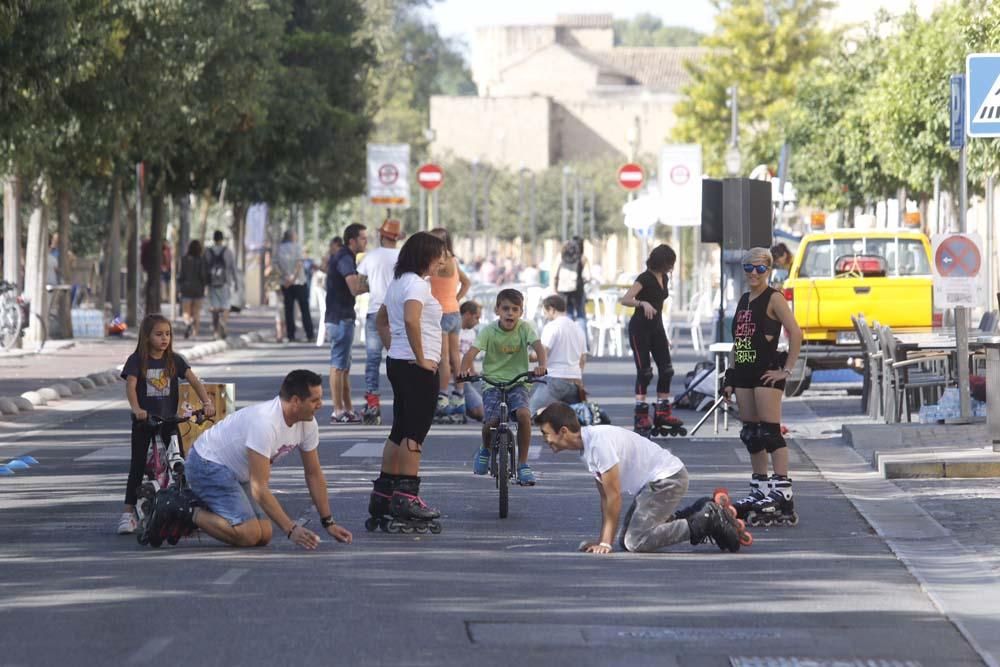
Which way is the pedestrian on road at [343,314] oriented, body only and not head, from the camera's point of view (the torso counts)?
to the viewer's right

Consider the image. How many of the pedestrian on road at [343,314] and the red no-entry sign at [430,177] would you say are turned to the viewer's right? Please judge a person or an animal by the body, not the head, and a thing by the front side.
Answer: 1

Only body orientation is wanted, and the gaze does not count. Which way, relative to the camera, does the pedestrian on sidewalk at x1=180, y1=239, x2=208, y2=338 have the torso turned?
away from the camera

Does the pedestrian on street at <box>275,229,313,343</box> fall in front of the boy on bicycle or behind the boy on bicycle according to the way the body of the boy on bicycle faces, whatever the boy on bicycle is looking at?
behind

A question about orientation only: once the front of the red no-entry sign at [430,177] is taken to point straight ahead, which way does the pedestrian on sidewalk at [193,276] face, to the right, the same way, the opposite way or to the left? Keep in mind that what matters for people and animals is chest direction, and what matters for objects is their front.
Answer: the opposite way

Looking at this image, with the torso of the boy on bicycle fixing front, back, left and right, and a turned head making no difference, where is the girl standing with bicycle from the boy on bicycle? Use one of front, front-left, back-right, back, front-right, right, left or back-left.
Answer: front-right

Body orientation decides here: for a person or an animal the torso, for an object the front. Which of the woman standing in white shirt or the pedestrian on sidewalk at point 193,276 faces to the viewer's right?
the woman standing in white shirt

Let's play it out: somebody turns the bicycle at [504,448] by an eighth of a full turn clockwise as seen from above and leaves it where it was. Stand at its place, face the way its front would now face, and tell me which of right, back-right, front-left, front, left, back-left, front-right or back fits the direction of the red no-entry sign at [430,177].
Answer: back-right

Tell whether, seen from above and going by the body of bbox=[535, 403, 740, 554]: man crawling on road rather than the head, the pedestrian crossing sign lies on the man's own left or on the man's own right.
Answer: on the man's own right

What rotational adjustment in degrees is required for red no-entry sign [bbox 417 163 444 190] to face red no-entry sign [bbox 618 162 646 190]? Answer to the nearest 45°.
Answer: approximately 45° to its left

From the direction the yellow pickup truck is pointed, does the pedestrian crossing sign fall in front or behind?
behind

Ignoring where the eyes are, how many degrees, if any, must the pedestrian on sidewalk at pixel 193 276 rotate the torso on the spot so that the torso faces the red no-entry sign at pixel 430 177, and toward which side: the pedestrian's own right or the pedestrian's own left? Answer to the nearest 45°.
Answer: approximately 45° to the pedestrian's own right

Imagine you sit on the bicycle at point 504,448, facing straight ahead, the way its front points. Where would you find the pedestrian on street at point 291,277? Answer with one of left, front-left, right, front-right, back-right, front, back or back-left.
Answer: back
